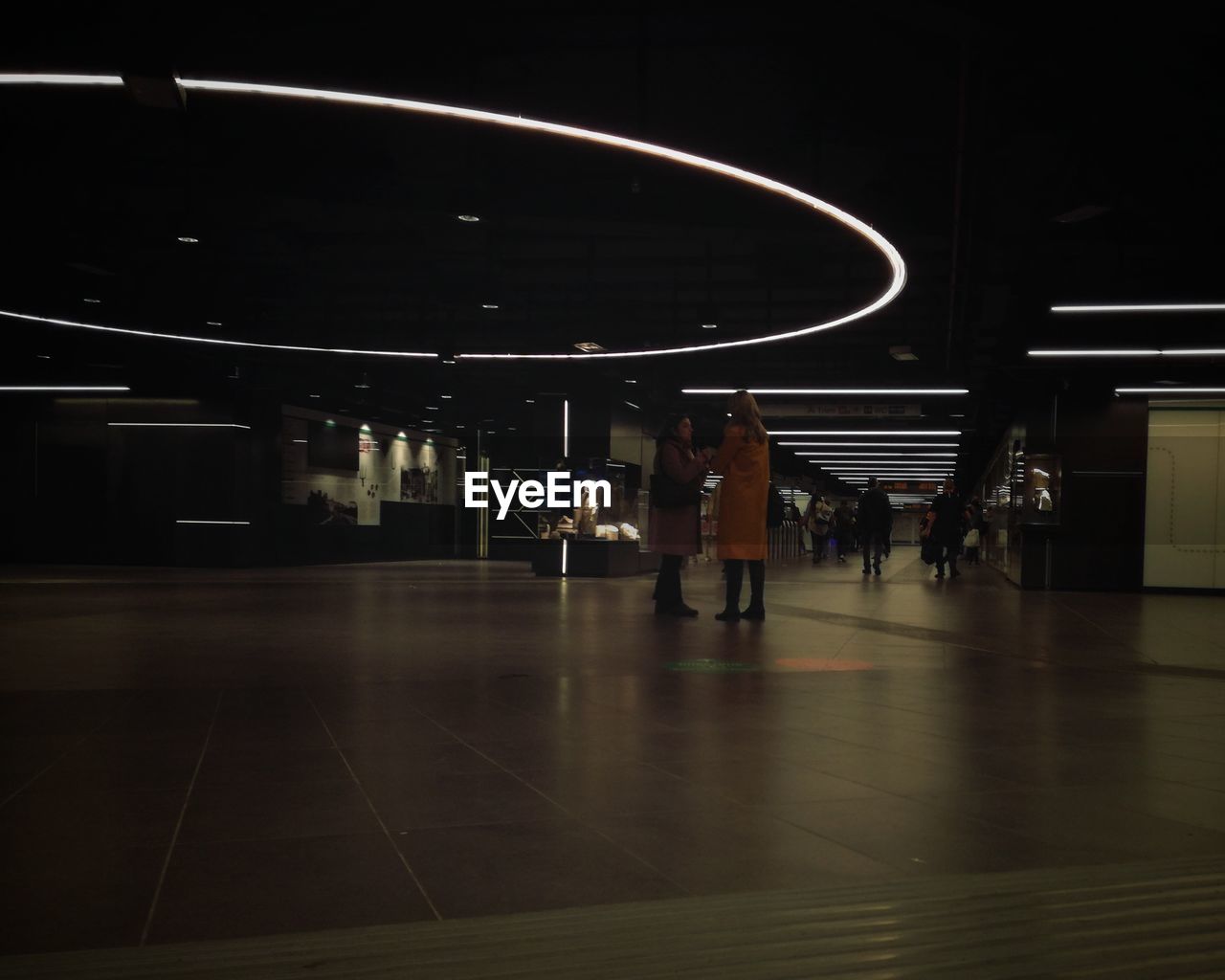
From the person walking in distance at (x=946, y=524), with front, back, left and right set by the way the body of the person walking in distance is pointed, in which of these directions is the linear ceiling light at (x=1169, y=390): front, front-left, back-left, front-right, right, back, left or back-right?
front-left

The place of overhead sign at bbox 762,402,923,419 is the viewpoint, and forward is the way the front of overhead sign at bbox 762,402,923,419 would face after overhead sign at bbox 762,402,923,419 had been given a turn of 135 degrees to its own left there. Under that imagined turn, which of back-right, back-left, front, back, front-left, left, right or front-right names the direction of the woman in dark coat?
back-right

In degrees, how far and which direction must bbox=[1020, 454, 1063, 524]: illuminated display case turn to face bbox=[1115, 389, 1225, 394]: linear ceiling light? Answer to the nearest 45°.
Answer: approximately 90° to its left

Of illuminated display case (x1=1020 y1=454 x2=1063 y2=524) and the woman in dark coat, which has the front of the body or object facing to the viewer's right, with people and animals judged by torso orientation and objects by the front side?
the woman in dark coat

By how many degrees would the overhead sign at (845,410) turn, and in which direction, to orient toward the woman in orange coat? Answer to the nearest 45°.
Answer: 0° — it already faces them

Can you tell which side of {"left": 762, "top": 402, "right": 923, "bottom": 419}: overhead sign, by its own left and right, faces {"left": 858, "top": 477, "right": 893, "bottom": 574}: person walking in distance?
front

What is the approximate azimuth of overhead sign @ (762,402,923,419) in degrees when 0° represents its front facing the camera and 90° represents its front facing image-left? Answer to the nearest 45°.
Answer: approximately 0°

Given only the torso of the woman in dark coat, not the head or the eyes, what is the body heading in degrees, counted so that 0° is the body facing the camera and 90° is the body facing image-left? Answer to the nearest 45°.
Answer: approximately 270°
